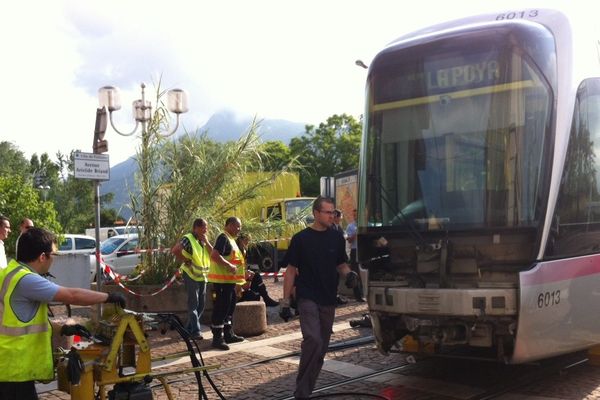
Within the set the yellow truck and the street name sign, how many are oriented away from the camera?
0

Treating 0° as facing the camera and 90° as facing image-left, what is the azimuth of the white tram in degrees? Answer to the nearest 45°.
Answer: approximately 45°

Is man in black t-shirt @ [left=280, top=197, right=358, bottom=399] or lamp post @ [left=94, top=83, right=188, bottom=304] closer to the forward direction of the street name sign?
the man in black t-shirt

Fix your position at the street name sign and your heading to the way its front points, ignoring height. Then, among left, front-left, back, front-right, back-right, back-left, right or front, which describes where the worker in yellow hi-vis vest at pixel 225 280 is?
left

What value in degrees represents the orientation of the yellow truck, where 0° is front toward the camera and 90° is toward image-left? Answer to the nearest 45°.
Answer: approximately 315°

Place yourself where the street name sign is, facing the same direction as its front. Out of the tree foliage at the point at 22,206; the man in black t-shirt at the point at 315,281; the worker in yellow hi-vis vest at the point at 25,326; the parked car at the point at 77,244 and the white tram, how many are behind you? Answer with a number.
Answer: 2

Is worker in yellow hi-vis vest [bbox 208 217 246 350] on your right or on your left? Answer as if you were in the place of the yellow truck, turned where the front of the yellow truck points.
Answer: on your right

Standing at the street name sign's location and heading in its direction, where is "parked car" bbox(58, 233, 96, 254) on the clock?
The parked car is roughly at 6 o'clock from the street name sign.

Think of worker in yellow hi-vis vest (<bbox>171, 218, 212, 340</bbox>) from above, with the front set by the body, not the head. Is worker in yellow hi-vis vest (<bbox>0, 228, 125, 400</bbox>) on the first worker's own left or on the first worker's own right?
on the first worker's own right

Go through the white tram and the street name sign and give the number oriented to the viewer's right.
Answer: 0

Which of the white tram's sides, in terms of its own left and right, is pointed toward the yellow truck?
right

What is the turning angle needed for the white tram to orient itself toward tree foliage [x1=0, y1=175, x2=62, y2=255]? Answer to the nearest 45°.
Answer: approximately 90° to its right

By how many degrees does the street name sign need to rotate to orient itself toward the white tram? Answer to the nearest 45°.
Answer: approximately 45° to its left
